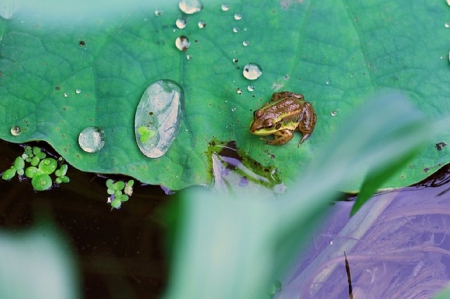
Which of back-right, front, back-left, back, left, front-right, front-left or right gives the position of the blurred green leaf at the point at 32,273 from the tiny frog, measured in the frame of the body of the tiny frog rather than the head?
front-left

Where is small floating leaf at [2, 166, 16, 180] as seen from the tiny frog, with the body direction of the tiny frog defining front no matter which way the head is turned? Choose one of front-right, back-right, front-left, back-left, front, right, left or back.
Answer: front-right

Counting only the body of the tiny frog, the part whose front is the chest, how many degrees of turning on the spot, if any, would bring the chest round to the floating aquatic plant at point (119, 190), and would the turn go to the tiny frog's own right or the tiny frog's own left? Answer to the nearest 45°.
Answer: approximately 45° to the tiny frog's own right

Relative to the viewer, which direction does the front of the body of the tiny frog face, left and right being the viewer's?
facing the viewer and to the left of the viewer

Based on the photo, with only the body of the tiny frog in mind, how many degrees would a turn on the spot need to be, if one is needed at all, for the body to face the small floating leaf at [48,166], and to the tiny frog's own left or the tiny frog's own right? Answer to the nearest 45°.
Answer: approximately 45° to the tiny frog's own right

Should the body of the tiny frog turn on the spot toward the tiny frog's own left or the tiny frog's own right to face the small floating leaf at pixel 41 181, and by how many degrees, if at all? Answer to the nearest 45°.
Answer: approximately 45° to the tiny frog's own right
